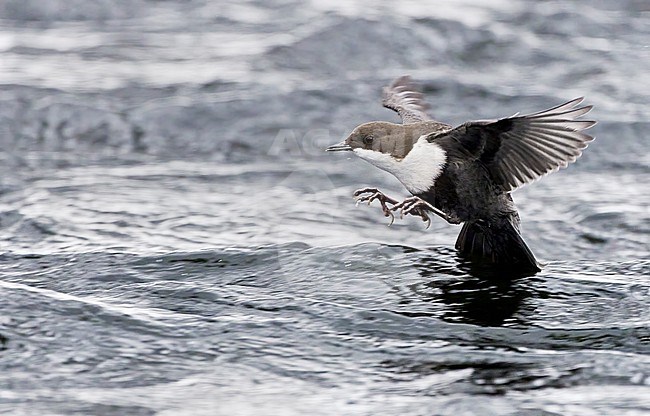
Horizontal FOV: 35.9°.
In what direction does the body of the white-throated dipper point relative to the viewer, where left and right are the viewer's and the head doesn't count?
facing to the left of the viewer
